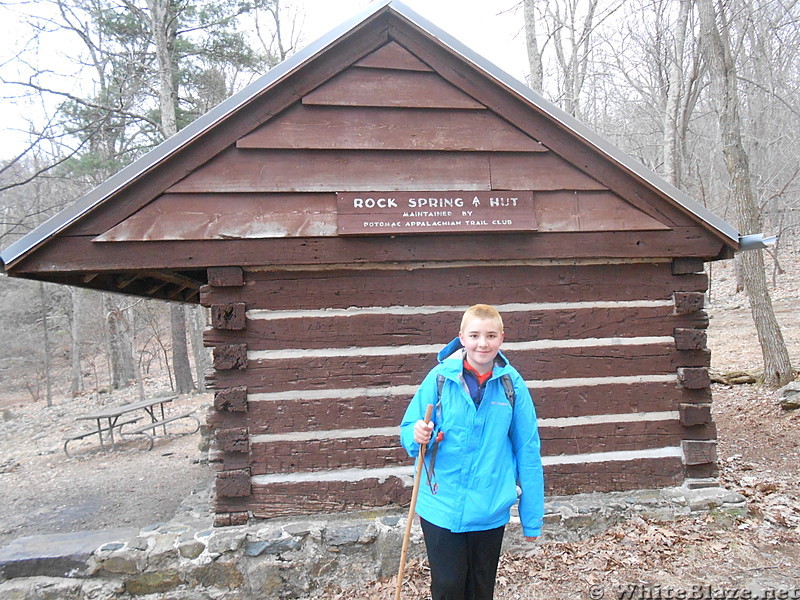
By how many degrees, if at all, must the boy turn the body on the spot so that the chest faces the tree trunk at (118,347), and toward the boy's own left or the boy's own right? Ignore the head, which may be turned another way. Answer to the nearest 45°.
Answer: approximately 135° to the boy's own right

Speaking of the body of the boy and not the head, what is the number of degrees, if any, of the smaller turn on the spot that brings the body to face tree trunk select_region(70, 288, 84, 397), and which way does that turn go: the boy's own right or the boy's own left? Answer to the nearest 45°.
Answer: approximately 135° to the boy's own right

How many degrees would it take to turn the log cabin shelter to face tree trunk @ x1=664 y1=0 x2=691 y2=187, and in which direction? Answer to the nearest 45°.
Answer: approximately 135° to its right

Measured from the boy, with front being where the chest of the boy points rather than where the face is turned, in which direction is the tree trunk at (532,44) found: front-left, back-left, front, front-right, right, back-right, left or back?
back

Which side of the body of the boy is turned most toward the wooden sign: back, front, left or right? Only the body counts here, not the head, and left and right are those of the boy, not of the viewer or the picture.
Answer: back

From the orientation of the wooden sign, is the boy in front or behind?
in front

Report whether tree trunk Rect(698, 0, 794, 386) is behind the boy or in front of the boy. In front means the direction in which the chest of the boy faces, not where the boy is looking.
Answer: behind

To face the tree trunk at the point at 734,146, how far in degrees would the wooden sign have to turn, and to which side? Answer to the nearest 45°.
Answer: approximately 135° to its left

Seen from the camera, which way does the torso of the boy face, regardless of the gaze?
toward the camera

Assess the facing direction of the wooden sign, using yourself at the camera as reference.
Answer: facing the viewer
